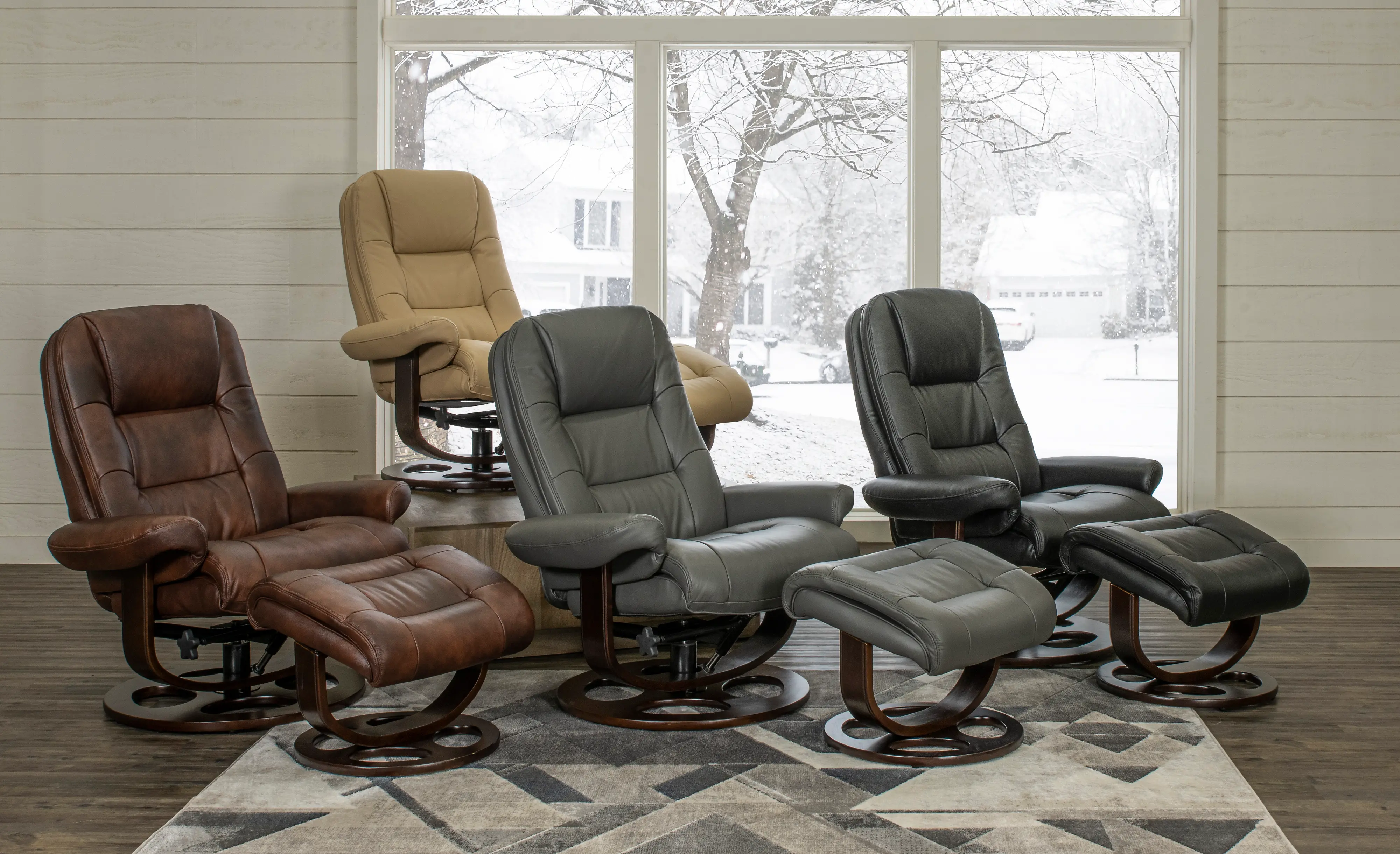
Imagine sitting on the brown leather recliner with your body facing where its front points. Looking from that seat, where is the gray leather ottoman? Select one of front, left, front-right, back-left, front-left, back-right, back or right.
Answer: front

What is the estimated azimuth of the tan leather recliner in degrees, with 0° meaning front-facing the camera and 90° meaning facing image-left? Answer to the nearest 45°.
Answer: approximately 315°

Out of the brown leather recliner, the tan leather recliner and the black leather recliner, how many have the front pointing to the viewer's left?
0

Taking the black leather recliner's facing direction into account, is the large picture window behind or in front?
behind

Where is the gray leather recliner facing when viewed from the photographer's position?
facing the viewer and to the right of the viewer

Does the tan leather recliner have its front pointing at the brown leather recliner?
no

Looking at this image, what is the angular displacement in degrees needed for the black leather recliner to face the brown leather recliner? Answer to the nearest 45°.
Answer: approximately 90° to its right

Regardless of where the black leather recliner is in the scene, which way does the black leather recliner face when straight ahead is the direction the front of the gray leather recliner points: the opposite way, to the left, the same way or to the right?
the same way

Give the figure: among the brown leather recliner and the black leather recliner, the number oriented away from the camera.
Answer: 0

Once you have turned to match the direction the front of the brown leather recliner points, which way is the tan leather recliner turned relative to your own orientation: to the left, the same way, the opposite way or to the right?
the same way

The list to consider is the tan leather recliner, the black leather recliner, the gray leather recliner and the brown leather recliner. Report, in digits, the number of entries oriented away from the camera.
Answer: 0

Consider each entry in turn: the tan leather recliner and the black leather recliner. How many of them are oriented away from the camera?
0

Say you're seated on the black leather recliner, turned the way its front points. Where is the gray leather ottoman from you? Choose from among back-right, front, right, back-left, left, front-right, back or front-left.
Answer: front-right

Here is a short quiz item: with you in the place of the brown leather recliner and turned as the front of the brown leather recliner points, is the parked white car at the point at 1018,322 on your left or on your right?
on your left

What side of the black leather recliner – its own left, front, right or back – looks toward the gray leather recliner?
right

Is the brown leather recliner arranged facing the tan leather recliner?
no

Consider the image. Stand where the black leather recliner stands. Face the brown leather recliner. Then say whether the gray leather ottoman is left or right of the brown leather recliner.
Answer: left
